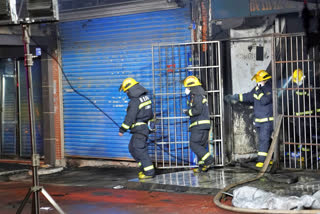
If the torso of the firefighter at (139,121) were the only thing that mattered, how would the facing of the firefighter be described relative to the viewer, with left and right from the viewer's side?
facing away from the viewer and to the left of the viewer

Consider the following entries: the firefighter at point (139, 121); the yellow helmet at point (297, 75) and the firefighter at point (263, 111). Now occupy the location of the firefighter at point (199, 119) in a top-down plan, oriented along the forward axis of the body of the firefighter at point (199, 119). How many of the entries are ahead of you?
1

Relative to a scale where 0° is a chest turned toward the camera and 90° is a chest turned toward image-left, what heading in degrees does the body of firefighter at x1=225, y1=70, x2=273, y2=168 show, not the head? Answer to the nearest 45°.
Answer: approximately 45°

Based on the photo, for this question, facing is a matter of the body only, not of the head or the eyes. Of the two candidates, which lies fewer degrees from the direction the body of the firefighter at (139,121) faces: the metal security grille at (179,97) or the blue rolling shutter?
the blue rolling shutter

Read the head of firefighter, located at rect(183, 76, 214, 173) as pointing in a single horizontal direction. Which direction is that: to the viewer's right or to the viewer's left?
to the viewer's left

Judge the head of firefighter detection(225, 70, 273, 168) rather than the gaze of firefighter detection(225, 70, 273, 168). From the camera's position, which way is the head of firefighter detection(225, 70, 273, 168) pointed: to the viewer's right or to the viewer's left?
to the viewer's left

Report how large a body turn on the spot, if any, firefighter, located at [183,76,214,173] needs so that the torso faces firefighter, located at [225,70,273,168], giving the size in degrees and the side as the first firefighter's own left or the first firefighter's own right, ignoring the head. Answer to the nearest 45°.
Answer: approximately 180°

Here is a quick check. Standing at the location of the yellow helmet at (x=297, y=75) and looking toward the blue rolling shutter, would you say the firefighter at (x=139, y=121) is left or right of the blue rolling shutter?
left

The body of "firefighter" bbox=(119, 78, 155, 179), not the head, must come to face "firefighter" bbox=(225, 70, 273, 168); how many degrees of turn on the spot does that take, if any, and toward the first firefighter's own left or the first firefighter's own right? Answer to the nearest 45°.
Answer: approximately 135° to the first firefighter's own right

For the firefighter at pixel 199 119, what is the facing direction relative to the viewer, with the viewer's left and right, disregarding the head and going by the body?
facing to the left of the viewer

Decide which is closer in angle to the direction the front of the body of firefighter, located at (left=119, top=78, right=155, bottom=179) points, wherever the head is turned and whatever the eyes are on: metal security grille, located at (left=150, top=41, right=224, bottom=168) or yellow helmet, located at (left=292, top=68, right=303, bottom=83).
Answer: the metal security grille
